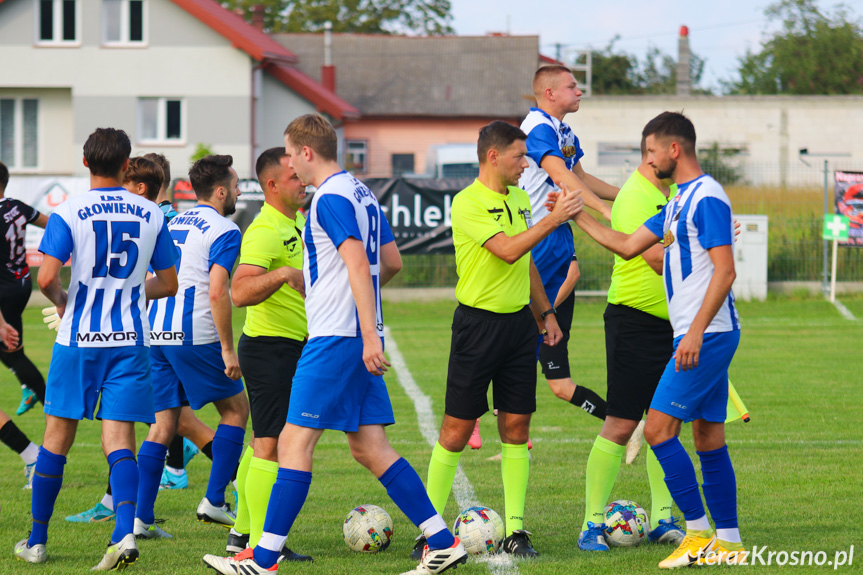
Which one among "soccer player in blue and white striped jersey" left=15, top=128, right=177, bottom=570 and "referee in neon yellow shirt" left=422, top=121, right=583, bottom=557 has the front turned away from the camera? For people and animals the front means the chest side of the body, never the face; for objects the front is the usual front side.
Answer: the soccer player in blue and white striped jersey

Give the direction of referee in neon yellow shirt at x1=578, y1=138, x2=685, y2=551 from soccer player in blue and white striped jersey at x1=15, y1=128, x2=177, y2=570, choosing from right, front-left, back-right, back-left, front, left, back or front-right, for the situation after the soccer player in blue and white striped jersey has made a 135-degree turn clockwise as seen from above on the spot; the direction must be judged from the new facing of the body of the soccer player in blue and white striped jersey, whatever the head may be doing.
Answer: front-left

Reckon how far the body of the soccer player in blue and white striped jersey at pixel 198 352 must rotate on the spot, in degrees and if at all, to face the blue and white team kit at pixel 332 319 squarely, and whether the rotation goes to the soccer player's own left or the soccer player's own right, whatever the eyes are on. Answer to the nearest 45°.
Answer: approximately 135° to the soccer player's own right

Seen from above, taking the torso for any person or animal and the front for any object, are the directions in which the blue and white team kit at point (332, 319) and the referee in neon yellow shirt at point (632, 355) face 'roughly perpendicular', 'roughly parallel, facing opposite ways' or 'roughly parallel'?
roughly parallel, facing opposite ways

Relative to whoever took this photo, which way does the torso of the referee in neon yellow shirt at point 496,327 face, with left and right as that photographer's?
facing the viewer and to the right of the viewer

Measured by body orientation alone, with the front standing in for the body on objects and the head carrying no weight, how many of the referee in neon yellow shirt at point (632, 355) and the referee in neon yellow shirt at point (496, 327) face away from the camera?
0

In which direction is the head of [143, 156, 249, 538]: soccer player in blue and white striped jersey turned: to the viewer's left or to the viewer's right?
to the viewer's right

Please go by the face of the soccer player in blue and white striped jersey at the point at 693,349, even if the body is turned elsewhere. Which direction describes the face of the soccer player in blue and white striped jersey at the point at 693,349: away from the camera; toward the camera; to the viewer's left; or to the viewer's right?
to the viewer's left

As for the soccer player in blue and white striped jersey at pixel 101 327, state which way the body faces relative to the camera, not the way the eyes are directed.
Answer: away from the camera
